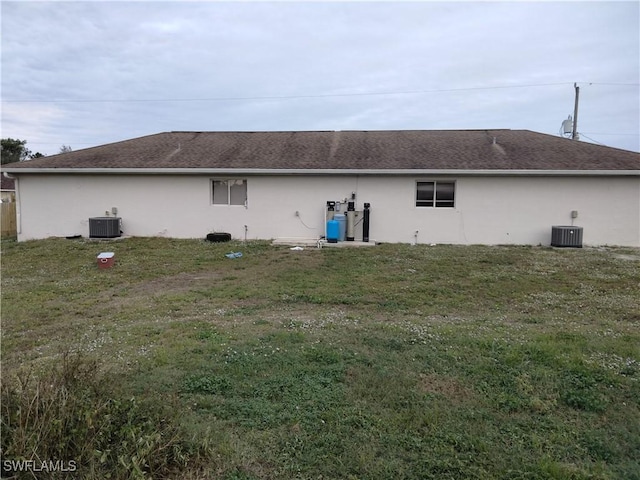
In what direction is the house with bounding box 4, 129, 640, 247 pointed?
away from the camera

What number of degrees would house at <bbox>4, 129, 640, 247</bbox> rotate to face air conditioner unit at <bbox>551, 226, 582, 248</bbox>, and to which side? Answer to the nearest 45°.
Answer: approximately 90° to its right
